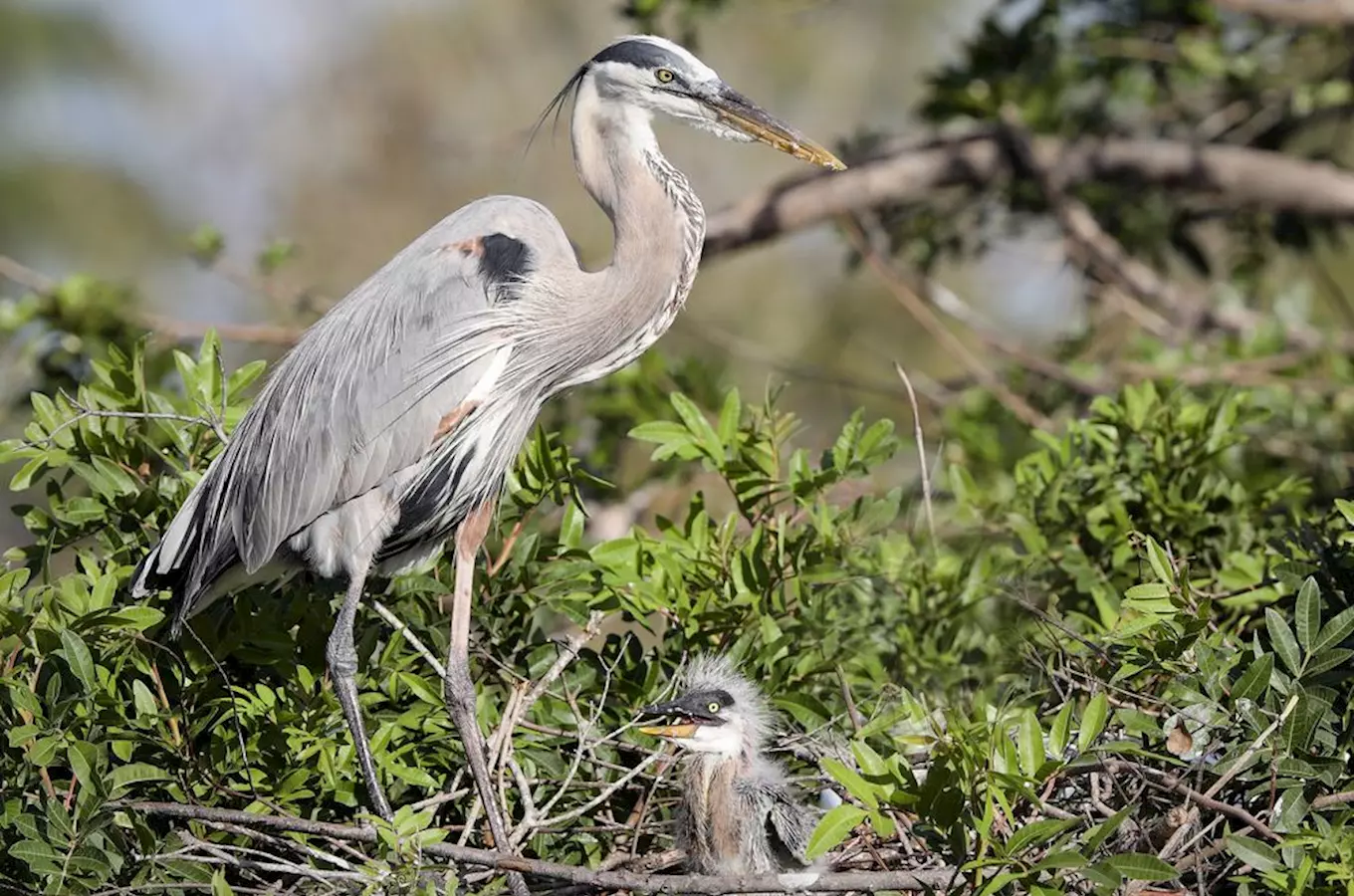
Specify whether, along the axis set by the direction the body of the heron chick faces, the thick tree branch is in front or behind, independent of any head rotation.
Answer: behind

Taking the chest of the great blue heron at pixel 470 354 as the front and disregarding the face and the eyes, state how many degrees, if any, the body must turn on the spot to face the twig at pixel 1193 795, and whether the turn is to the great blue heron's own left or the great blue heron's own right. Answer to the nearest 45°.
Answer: approximately 45° to the great blue heron's own right

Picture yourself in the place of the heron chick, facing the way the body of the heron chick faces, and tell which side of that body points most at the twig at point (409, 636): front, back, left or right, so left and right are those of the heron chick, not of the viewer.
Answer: right

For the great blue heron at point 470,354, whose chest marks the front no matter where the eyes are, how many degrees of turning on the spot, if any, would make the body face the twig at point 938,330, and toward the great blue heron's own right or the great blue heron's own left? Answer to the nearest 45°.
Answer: approximately 45° to the great blue heron's own left

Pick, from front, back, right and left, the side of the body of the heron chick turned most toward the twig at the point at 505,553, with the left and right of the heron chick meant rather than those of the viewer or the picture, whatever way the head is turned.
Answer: right

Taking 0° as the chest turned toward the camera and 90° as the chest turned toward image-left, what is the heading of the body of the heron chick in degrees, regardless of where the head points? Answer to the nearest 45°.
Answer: approximately 45°

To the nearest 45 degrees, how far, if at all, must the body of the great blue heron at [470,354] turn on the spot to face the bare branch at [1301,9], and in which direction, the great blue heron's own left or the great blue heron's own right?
approximately 45° to the great blue heron's own left

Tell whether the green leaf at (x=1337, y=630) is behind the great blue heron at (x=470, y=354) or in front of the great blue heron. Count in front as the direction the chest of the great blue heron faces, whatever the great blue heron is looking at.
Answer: in front

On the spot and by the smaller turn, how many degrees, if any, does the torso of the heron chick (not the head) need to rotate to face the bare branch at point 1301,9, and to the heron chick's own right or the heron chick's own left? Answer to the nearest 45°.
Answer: approximately 180°

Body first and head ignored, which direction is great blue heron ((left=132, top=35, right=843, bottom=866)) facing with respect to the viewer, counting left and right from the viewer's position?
facing to the right of the viewer
